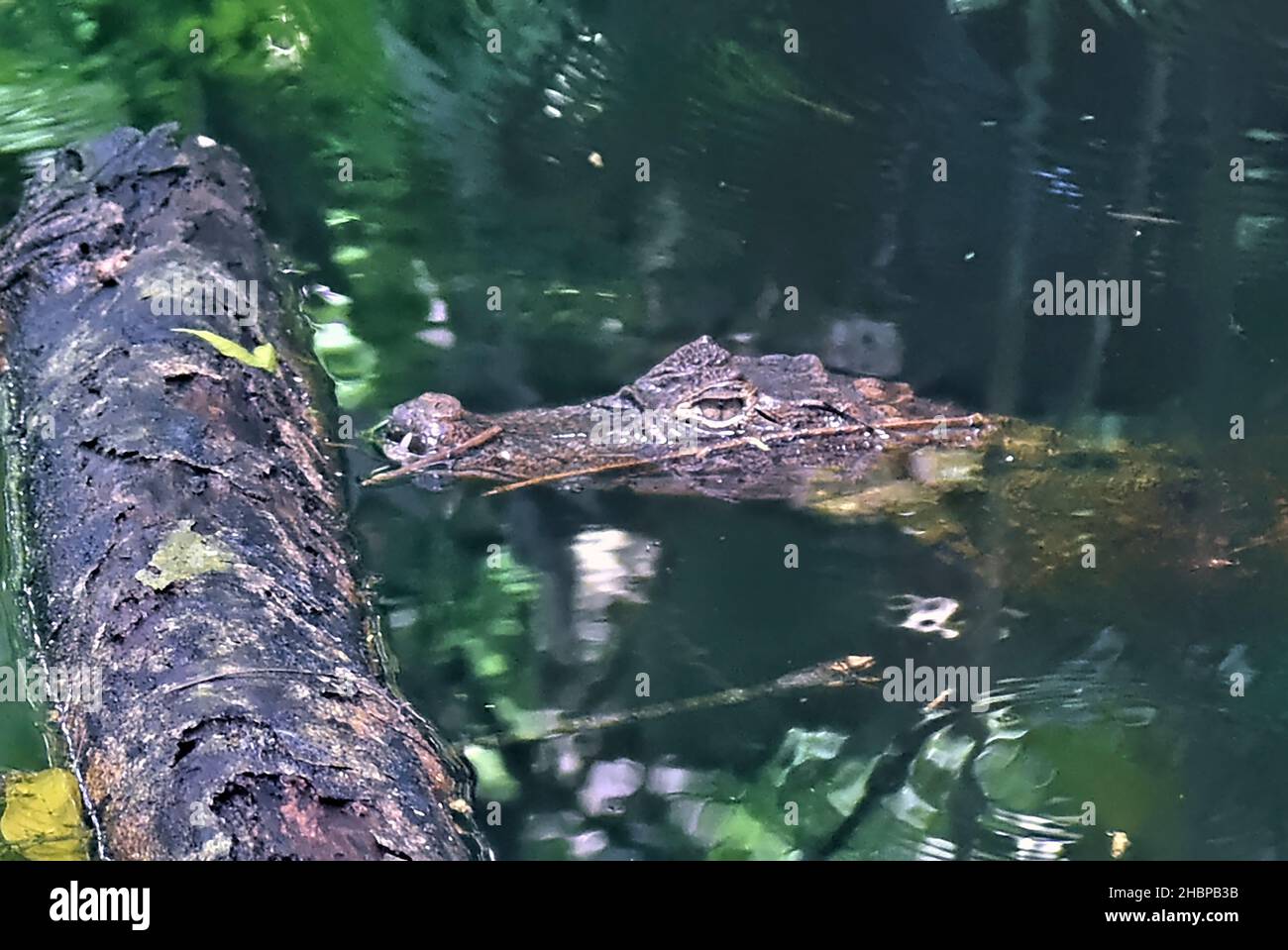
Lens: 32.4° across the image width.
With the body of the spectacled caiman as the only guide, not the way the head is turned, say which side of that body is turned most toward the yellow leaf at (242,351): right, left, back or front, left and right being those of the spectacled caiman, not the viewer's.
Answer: front

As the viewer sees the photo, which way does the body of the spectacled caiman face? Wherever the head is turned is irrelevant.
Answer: to the viewer's left

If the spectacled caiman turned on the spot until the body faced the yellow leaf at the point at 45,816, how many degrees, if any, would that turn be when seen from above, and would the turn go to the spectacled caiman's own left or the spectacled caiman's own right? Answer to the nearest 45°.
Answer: approximately 45° to the spectacled caiman's own left
